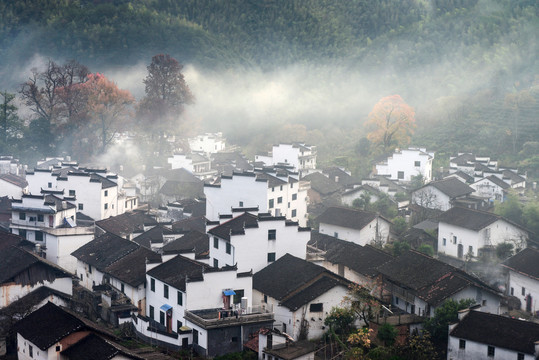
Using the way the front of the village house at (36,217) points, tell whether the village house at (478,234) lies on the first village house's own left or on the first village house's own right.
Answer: on the first village house's own left

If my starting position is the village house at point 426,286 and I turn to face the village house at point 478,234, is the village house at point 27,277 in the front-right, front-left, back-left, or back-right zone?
back-left

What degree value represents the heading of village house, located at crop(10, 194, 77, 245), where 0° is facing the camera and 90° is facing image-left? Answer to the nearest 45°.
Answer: approximately 45°

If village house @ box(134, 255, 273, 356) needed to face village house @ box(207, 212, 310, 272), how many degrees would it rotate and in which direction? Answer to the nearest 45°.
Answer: approximately 180°

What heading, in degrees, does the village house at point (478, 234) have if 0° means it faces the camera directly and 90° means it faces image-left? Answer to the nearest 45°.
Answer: approximately 45°

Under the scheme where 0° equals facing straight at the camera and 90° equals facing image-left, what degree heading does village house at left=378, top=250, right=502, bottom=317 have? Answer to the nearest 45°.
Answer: approximately 45°

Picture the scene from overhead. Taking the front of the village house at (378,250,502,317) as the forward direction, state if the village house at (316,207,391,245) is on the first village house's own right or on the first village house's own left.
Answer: on the first village house's own right

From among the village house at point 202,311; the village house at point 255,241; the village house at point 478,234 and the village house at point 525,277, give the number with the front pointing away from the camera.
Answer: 0
